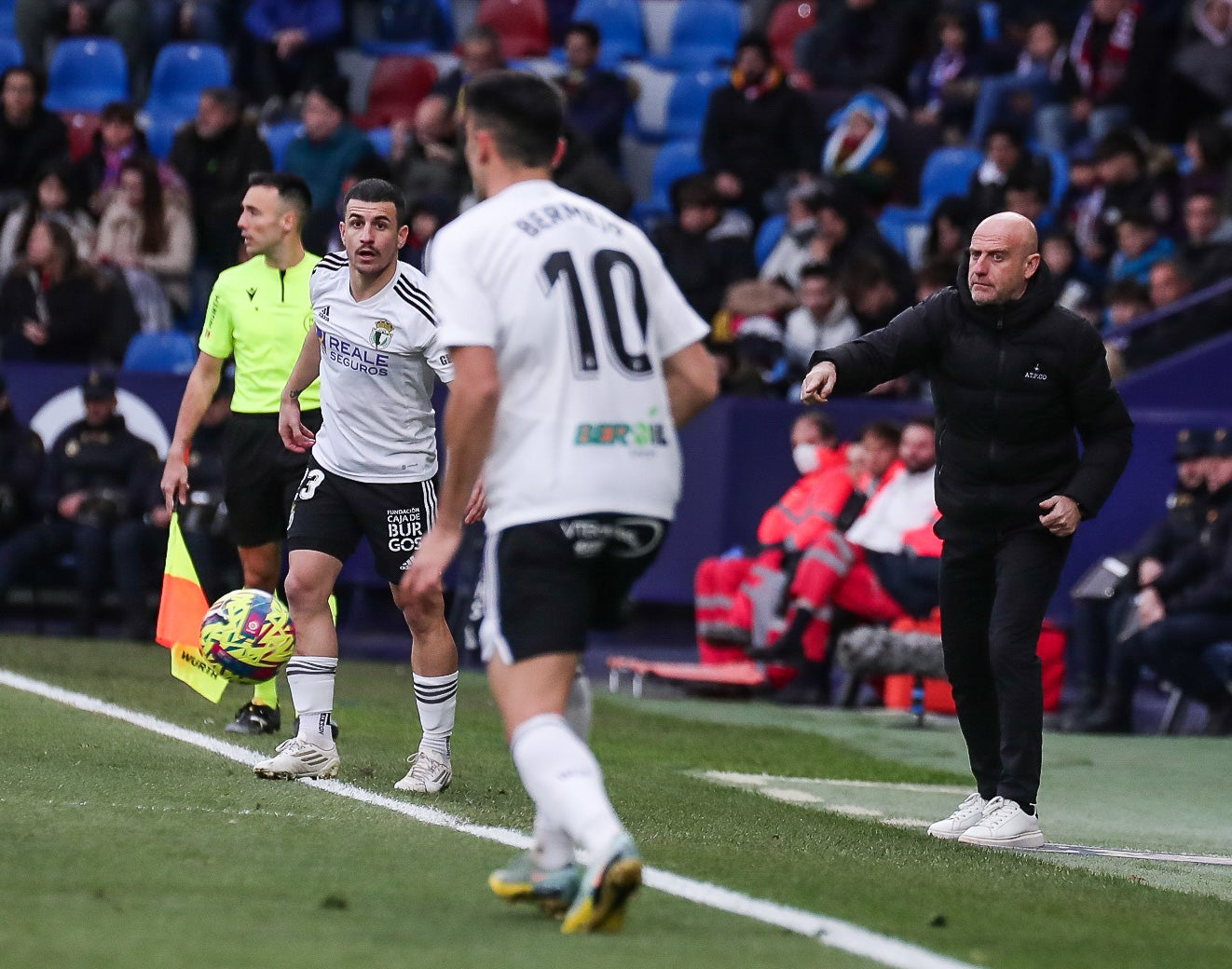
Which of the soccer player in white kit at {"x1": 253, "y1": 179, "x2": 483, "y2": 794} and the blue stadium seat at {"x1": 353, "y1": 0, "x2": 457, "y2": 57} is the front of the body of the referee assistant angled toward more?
the soccer player in white kit

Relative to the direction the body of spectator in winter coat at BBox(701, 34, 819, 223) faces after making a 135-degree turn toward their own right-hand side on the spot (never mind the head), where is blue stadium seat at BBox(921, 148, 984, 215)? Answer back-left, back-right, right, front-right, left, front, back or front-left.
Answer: back-right

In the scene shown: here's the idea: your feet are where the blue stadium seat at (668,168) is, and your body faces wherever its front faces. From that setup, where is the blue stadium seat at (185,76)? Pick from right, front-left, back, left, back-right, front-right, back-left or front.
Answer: front-right

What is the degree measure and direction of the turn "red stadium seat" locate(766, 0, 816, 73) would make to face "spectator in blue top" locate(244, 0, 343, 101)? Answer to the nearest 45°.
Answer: approximately 90° to its right

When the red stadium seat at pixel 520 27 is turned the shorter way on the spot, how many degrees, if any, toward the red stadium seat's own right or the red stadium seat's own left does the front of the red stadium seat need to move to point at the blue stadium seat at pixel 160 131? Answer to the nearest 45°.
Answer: approximately 90° to the red stadium seat's own right

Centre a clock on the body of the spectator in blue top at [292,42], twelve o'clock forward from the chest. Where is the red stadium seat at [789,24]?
The red stadium seat is roughly at 9 o'clock from the spectator in blue top.

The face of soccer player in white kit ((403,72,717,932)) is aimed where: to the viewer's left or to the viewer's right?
to the viewer's left

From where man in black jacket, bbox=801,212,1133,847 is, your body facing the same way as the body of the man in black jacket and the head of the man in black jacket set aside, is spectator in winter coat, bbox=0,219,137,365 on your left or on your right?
on your right
